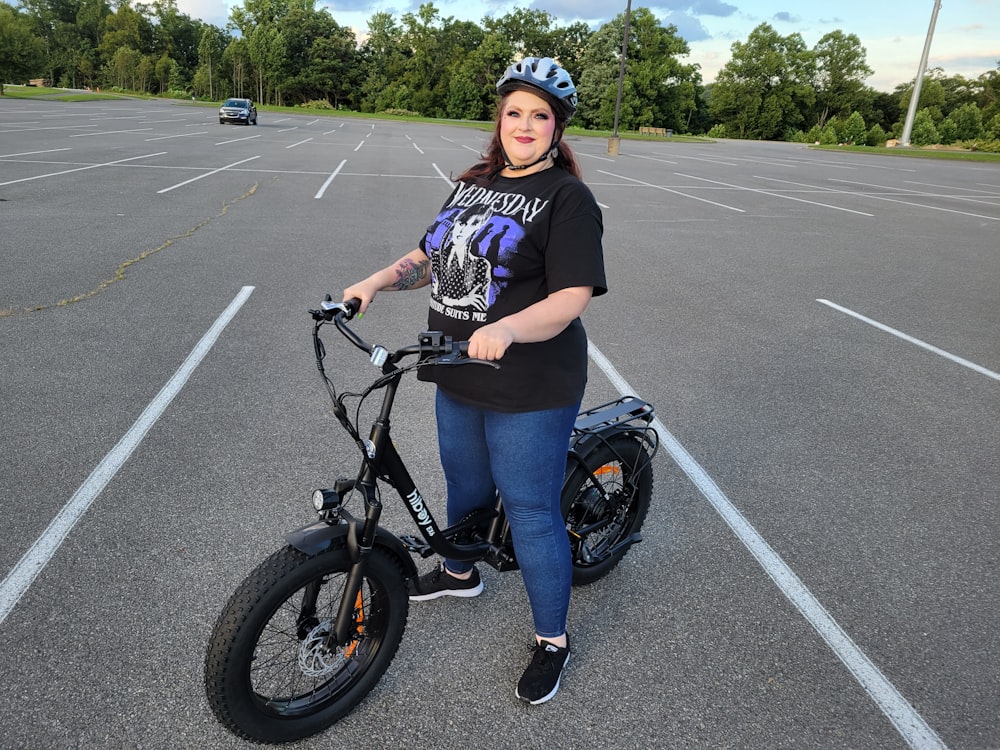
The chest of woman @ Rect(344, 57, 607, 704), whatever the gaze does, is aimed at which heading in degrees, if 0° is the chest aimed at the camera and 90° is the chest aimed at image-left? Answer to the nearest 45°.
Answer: approximately 45°

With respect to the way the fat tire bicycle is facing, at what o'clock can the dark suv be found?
The dark suv is roughly at 4 o'clock from the fat tire bicycle.

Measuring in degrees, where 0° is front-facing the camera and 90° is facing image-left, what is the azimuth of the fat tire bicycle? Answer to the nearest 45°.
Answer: approximately 45°

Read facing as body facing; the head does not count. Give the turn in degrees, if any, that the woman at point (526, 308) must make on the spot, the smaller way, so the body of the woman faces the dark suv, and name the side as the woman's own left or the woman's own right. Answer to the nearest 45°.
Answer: approximately 135° to the woman's own right
